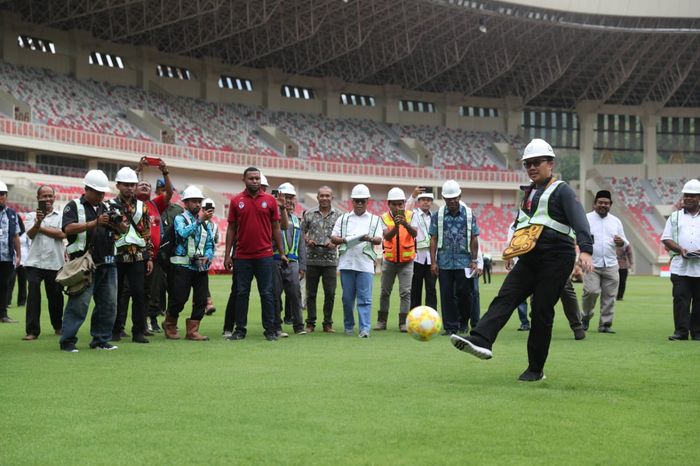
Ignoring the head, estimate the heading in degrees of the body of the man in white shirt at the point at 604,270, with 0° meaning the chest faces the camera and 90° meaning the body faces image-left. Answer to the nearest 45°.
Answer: approximately 0°

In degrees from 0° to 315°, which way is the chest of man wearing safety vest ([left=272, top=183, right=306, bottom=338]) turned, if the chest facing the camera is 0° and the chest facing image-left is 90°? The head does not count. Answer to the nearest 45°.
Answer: approximately 0°

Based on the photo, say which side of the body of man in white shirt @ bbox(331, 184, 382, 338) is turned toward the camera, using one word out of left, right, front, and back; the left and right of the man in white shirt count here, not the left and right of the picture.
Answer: front

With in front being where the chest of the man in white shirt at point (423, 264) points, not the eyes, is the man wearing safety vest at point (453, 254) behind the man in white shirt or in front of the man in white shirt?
in front

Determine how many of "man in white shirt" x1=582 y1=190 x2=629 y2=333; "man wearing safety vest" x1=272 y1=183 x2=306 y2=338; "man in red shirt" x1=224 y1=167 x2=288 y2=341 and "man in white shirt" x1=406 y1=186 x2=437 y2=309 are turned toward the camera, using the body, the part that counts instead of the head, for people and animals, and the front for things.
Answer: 4

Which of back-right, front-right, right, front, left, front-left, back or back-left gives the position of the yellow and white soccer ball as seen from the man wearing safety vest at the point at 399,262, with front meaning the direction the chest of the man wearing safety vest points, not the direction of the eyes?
front

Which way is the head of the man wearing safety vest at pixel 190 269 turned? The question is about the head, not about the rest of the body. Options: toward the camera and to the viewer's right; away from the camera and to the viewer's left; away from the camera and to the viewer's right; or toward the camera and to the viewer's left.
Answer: toward the camera and to the viewer's right

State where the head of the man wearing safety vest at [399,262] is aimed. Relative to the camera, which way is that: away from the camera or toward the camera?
toward the camera

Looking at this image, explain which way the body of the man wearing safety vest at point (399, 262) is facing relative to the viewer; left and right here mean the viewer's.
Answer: facing the viewer

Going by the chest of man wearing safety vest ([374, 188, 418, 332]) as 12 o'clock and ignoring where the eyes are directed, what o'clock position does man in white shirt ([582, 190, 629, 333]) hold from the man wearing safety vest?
The man in white shirt is roughly at 9 o'clock from the man wearing safety vest.

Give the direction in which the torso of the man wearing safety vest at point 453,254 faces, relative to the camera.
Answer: toward the camera
